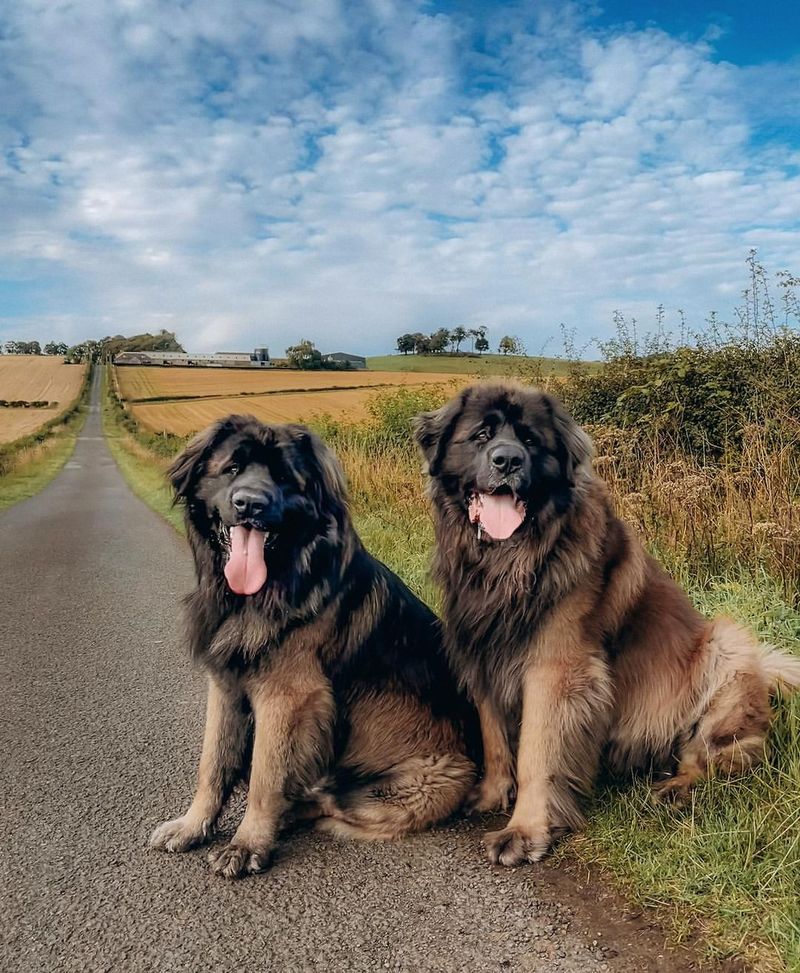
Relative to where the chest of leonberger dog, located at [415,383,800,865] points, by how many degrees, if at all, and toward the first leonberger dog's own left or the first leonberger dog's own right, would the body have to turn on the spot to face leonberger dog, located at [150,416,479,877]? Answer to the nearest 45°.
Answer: approximately 45° to the first leonberger dog's own right

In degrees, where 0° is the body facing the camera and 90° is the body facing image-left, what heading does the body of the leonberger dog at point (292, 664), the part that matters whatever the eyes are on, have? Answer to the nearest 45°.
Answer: approximately 45°

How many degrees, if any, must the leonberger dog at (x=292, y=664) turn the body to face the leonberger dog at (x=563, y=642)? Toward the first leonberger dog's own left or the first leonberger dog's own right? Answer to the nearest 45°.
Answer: approximately 135° to the first leonberger dog's own left

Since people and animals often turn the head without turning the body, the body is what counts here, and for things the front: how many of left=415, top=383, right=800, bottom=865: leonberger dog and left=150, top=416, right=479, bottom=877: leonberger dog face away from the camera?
0
